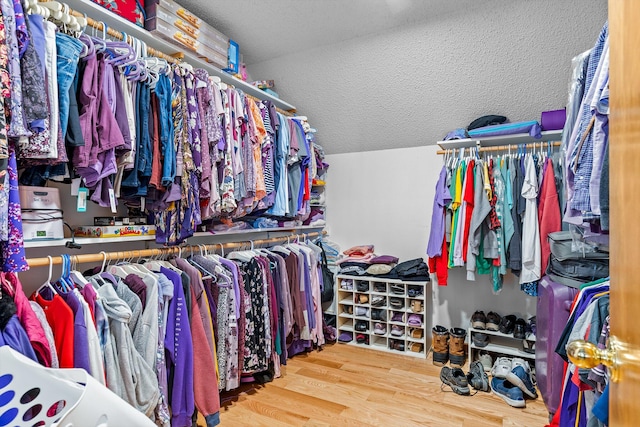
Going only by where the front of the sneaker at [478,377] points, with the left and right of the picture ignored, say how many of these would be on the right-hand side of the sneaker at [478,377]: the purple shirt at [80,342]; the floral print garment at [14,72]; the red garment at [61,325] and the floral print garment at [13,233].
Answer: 4

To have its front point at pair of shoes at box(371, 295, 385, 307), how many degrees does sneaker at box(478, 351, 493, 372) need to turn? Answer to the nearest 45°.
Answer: approximately 90° to its right

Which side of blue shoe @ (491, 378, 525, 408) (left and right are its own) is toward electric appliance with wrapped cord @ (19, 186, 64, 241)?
right

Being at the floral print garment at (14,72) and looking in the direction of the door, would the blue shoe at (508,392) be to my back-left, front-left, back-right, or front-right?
front-left

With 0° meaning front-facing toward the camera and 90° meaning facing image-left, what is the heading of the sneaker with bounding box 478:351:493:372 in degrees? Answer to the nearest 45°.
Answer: approximately 0°

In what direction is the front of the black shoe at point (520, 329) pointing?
toward the camera

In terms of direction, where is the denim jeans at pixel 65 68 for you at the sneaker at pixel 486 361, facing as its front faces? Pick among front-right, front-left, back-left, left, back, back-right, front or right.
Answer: front-right

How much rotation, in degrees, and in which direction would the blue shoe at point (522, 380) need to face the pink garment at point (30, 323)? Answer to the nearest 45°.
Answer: approximately 90° to its right

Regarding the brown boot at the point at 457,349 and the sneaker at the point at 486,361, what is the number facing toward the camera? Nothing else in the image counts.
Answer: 2

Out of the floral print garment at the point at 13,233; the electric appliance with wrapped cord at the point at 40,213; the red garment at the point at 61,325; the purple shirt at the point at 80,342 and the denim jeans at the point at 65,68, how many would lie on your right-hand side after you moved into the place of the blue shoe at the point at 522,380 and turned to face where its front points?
5

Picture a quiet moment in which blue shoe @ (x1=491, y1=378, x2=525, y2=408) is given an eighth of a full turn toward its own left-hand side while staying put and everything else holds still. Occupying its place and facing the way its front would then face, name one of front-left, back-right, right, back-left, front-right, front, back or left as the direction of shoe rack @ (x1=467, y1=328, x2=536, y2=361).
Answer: left

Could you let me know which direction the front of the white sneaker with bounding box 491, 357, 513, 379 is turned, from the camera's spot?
facing the viewer and to the left of the viewer

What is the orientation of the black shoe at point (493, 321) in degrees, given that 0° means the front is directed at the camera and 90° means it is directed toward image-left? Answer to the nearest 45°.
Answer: approximately 45°

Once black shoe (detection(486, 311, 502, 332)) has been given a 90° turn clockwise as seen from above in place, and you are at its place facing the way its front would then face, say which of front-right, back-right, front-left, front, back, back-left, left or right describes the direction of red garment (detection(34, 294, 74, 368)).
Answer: back-right
